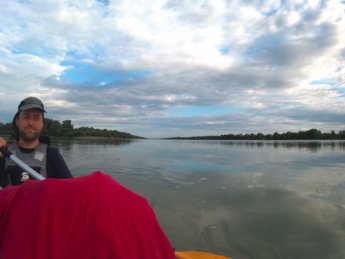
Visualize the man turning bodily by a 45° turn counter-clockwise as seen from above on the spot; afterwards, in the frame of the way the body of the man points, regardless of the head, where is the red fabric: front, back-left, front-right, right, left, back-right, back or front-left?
front-right

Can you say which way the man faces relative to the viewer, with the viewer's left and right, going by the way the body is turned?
facing the viewer

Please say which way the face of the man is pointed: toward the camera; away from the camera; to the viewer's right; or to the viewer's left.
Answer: toward the camera
